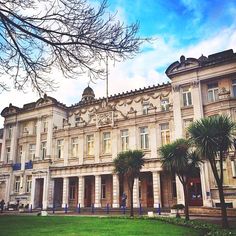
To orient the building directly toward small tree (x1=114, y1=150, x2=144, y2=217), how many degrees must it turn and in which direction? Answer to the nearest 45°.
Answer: approximately 45° to its left

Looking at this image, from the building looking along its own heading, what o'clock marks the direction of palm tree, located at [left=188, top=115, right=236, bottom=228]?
The palm tree is roughly at 10 o'clock from the building.

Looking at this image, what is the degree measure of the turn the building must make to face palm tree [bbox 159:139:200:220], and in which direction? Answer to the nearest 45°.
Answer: approximately 45° to its left

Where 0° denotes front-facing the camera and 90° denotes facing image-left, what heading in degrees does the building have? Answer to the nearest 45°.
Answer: approximately 45°
